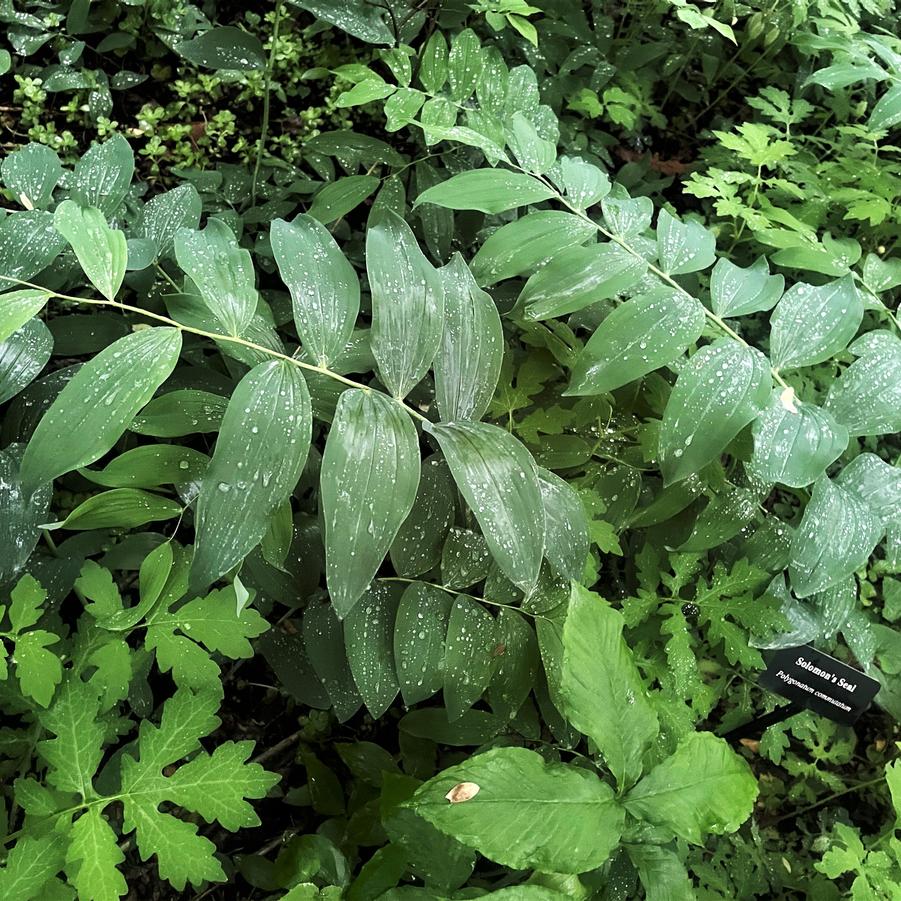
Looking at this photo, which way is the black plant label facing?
toward the camera
